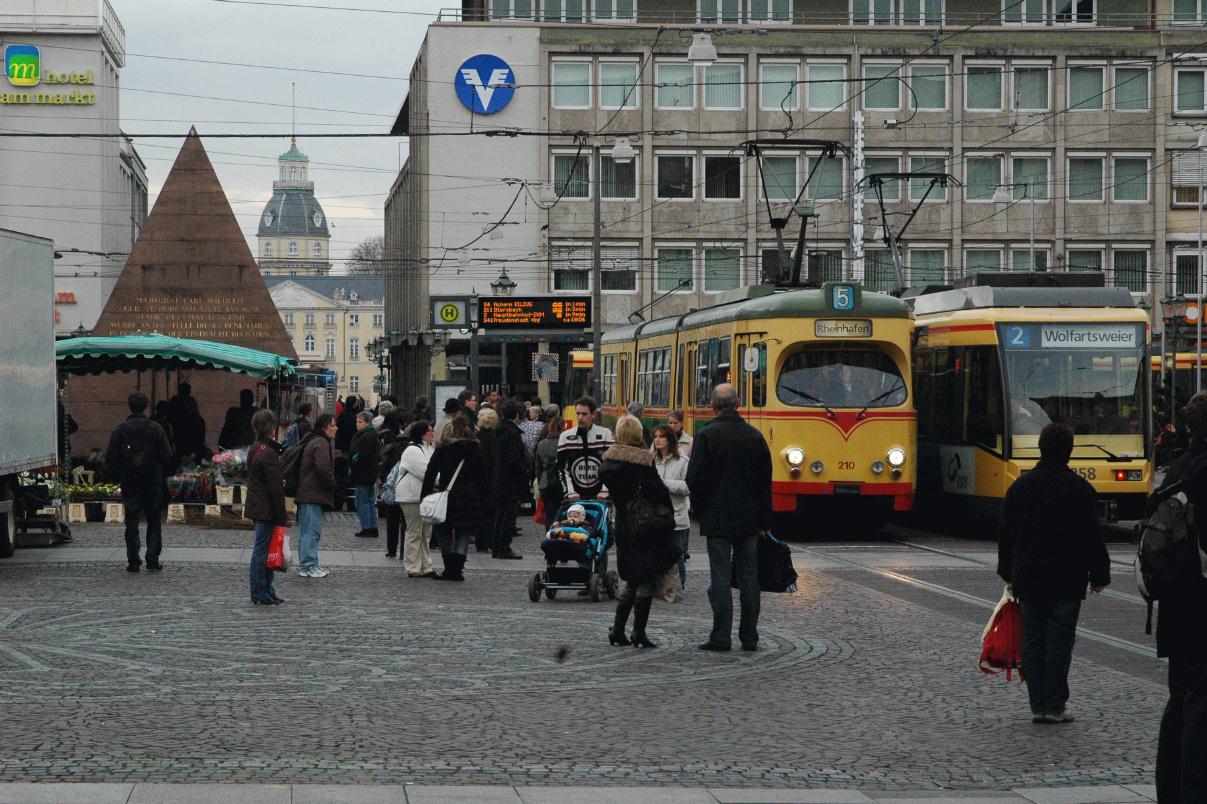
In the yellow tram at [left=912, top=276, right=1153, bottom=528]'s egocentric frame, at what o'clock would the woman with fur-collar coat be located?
The woman with fur-collar coat is roughly at 2 o'clock from the yellow tram.

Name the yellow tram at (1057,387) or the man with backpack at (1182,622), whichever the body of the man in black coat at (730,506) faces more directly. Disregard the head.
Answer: the yellow tram

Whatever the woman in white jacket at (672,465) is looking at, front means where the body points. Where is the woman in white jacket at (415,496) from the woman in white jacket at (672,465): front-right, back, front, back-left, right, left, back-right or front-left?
right

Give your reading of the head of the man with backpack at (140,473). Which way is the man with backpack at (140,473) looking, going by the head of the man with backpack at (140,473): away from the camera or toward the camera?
away from the camera

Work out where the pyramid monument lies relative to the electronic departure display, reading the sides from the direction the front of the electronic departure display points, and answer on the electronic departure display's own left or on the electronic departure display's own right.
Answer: on the electronic departure display's own right

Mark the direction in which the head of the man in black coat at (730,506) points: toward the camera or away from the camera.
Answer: away from the camera

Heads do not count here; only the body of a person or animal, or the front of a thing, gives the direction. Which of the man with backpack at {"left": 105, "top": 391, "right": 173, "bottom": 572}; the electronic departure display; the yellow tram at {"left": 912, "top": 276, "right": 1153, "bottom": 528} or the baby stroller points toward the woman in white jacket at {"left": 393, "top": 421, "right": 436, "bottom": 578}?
the electronic departure display

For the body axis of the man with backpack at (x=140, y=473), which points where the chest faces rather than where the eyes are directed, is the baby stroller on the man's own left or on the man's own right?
on the man's own right

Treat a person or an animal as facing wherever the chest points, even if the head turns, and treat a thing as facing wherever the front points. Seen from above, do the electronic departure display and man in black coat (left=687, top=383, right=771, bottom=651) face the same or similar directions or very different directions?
very different directions

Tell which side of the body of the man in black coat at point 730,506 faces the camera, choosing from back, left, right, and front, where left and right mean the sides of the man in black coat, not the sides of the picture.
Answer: back
